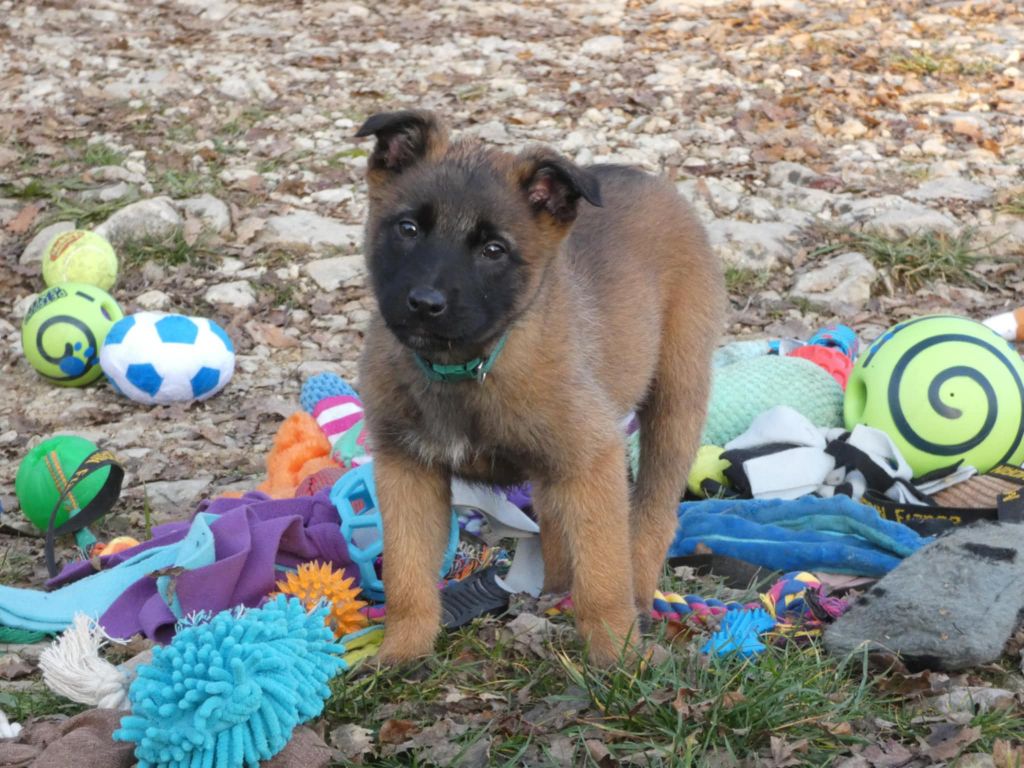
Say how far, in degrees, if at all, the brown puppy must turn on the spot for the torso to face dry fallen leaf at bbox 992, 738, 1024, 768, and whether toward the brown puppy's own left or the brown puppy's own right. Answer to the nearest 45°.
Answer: approximately 90° to the brown puppy's own left

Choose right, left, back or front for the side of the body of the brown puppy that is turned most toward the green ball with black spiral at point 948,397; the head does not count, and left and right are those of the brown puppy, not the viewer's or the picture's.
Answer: back

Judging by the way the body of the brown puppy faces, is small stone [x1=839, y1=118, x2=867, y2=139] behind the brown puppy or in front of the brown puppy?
behind

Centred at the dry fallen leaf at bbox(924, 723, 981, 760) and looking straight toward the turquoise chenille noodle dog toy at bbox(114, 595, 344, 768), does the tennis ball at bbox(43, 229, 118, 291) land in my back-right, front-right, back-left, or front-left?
front-right

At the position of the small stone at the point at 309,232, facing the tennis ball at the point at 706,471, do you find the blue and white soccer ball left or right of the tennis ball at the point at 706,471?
right

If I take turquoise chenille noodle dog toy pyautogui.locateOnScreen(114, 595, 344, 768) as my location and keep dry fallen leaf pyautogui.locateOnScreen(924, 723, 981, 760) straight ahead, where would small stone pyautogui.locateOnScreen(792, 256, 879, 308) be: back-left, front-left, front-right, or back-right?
front-left

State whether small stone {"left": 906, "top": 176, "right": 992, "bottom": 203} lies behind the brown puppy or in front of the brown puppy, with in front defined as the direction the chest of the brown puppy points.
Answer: behind

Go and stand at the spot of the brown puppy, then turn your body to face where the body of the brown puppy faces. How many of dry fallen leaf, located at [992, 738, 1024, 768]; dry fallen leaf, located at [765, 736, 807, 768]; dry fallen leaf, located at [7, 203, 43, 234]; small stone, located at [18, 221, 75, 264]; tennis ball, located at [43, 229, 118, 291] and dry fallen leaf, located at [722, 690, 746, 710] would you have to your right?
3

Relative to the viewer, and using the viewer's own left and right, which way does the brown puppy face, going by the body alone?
facing the viewer and to the left of the viewer

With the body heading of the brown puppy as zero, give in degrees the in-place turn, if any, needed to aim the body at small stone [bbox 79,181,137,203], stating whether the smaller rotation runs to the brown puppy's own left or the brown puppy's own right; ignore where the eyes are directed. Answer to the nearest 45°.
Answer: approximately 90° to the brown puppy's own right

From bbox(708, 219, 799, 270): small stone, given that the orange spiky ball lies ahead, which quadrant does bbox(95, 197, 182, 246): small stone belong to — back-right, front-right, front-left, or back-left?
front-right

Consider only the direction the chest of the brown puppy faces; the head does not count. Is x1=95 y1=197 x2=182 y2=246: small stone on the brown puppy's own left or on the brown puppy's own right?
on the brown puppy's own right

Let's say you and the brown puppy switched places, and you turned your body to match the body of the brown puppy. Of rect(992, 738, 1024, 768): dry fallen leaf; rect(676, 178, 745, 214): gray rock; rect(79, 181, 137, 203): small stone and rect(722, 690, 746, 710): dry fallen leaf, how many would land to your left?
2

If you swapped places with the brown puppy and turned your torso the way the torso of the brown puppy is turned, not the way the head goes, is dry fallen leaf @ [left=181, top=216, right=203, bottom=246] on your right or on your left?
on your right

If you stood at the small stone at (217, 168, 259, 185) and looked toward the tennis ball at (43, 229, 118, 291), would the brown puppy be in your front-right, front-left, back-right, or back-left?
front-left

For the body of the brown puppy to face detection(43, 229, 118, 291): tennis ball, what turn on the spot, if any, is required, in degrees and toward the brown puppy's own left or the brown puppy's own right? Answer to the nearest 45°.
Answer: approximately 90° to the brown puppy's own right

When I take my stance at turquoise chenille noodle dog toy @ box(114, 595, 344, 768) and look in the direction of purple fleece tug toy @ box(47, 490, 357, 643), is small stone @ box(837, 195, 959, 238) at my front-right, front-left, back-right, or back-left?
front-right
